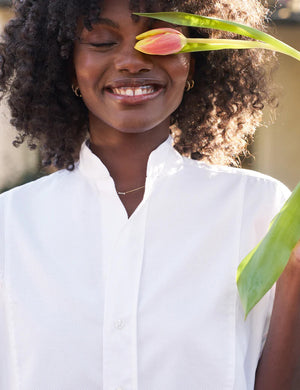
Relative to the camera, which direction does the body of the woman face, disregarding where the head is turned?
toward the camera

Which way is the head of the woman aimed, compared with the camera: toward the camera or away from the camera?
toward the camera
